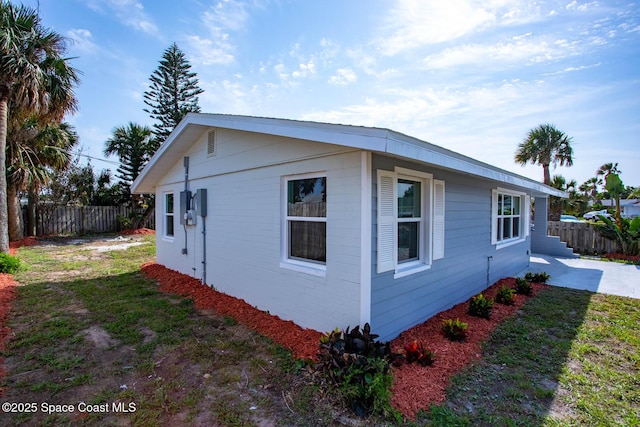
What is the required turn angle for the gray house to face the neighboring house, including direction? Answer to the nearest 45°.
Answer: approximately 90° to its left

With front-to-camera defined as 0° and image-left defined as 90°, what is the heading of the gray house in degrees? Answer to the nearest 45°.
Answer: approximately 315°

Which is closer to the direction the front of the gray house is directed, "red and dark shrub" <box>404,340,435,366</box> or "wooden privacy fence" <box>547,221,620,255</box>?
the red and dark shrub

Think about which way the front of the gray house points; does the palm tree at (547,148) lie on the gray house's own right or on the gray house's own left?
on the gray house's own left

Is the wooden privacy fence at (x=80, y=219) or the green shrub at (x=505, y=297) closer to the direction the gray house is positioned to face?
the green shrub

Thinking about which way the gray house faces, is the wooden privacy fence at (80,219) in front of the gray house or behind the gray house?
behind

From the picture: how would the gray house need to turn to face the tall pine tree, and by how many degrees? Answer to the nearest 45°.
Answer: approximately 180°
